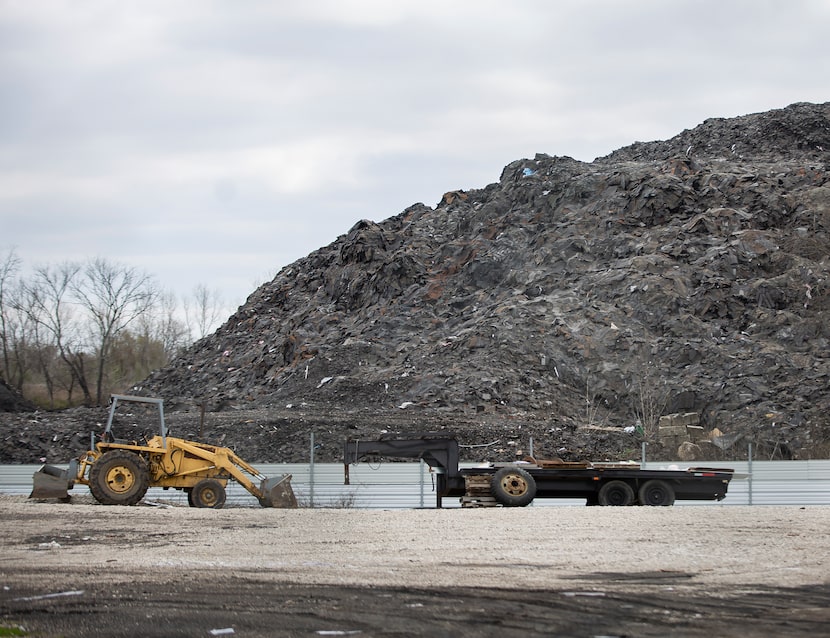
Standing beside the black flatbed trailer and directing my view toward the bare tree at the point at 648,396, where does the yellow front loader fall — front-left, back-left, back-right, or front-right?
back-left

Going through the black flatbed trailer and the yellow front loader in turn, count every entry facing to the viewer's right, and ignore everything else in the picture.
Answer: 1

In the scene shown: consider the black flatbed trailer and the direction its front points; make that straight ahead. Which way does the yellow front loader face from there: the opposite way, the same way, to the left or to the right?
the opposite way

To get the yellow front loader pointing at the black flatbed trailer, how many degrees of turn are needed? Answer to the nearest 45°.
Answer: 0° — it already faces it

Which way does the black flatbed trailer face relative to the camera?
to the viewer's left

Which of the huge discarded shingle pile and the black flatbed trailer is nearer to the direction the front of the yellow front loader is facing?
the black flatbed trailer

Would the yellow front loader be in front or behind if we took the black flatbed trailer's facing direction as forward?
in front

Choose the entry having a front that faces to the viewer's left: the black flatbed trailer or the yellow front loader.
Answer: the black flatbed trailer

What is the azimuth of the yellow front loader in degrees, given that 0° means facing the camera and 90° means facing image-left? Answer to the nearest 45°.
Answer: approximately 270°
